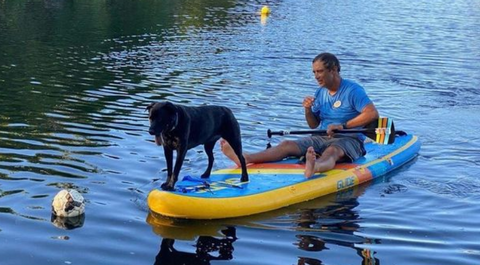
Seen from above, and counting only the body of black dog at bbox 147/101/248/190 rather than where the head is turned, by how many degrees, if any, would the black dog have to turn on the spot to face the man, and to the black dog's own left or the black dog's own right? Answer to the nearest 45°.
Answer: approximately 180°

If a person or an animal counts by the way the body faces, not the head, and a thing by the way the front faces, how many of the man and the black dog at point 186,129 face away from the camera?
0

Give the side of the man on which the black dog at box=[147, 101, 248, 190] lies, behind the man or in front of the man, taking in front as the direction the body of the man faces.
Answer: in front

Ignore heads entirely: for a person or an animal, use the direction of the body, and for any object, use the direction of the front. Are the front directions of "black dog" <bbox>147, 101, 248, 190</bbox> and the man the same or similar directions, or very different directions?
same or similar directions

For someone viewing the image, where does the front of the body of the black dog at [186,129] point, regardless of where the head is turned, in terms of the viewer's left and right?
facing the viewer and to the left of the viewer
